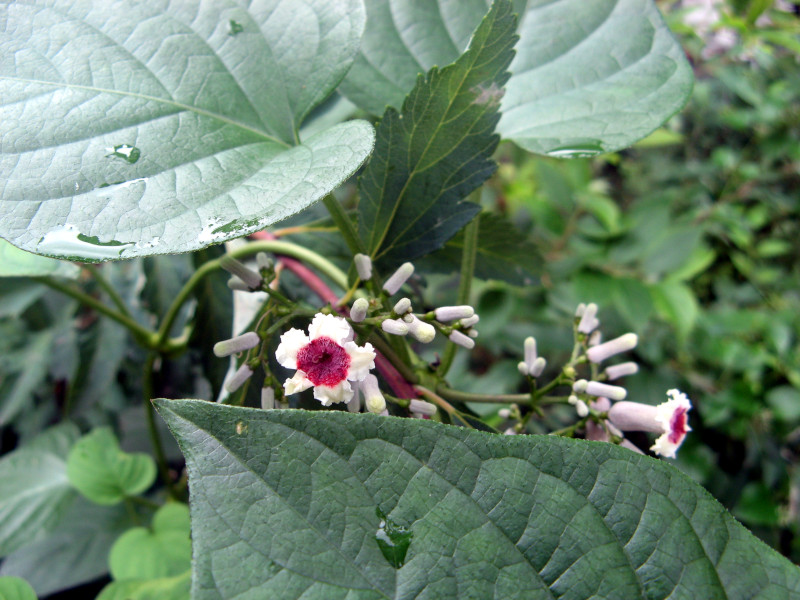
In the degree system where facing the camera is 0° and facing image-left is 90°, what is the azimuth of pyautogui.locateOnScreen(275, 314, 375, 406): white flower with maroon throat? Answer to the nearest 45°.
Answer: approximately 0°
